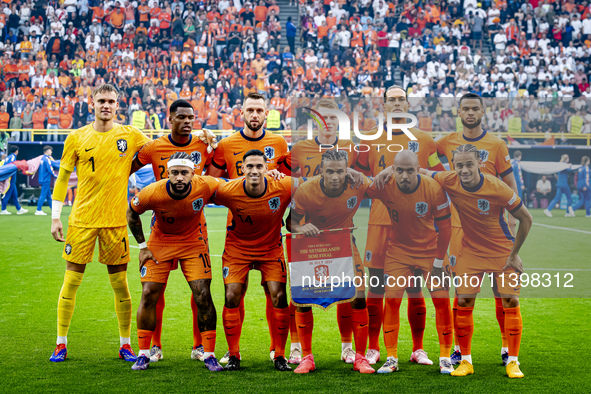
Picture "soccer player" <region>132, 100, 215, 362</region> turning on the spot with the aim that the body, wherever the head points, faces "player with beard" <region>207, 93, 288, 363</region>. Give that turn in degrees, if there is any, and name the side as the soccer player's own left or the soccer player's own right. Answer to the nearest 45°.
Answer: approximately 90° to the soccer player's own left

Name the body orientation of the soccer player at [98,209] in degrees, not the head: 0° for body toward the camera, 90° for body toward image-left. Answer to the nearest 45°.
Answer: approximately 0°

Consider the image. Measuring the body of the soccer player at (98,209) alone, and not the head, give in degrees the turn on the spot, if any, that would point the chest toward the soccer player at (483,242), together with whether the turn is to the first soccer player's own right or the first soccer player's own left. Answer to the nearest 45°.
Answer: approximately 45° to the first soccer player's own left

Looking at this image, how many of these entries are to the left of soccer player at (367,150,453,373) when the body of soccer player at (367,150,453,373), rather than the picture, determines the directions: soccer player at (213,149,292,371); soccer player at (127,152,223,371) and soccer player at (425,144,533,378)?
1

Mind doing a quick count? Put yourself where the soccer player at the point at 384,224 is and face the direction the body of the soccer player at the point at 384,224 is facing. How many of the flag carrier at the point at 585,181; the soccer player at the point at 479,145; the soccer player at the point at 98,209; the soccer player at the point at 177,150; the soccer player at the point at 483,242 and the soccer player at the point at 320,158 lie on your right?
3

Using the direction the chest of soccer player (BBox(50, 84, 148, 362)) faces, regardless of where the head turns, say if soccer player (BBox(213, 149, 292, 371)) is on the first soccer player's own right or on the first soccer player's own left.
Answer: on the first soccer player's own left

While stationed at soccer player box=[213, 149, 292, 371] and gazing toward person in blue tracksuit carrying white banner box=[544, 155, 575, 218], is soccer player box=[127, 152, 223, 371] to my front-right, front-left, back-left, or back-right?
back-left
